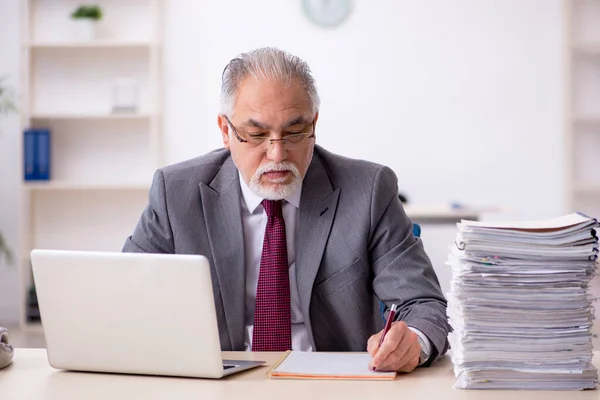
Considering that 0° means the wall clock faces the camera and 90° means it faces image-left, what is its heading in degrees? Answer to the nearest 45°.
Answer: approximately 0°

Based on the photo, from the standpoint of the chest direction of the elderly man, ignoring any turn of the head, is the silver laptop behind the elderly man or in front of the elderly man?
in front

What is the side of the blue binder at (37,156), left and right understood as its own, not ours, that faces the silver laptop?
front

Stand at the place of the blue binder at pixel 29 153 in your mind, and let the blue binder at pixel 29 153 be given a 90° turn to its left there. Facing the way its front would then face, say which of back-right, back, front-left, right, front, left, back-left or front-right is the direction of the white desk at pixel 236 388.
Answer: right

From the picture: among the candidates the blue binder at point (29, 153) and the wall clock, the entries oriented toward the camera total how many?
2

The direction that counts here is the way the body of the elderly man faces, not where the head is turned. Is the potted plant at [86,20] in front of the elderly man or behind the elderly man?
behind
